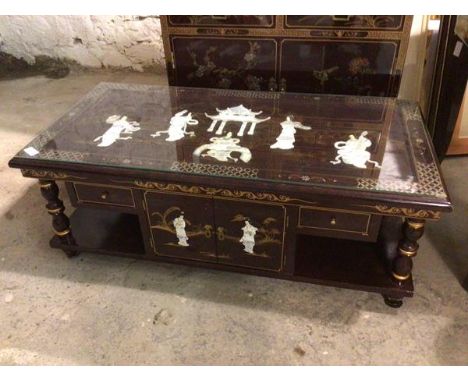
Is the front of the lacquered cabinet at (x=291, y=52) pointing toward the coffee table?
yes

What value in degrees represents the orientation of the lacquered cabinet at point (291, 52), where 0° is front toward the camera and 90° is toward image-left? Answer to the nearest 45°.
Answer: approximately 0°
